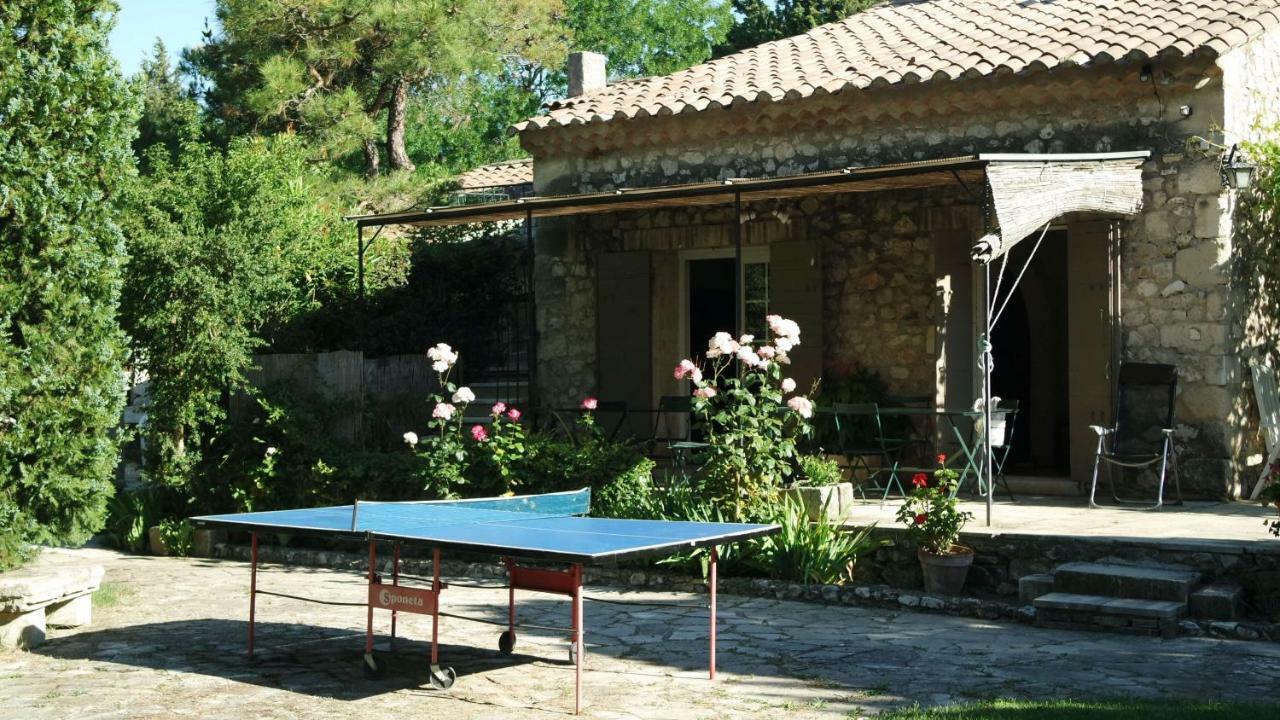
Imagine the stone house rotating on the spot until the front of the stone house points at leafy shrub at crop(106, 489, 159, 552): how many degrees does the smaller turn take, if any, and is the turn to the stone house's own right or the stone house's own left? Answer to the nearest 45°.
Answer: approximately 45° to the stone house's own right

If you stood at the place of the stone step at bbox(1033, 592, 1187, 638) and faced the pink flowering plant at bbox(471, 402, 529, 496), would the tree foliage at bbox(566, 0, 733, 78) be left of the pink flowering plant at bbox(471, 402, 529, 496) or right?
right

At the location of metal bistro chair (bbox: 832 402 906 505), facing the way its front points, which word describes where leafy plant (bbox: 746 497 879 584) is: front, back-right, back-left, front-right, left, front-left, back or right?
back-right

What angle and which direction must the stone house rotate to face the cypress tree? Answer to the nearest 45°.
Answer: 0° — it already faces it

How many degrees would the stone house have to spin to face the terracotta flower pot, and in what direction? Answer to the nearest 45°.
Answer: approximately 45° to its left

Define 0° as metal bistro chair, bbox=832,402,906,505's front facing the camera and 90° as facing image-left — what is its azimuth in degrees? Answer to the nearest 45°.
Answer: approximately 225°

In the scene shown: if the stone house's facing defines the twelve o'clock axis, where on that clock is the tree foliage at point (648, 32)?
The tree foliage is roughly at 4 o'clock from the stone house.

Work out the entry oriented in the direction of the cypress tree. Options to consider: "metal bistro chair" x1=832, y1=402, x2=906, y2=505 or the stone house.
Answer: the stone house
